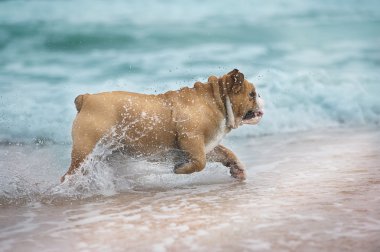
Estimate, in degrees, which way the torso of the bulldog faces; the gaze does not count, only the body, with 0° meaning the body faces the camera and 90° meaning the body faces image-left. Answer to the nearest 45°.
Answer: approximately 270°
